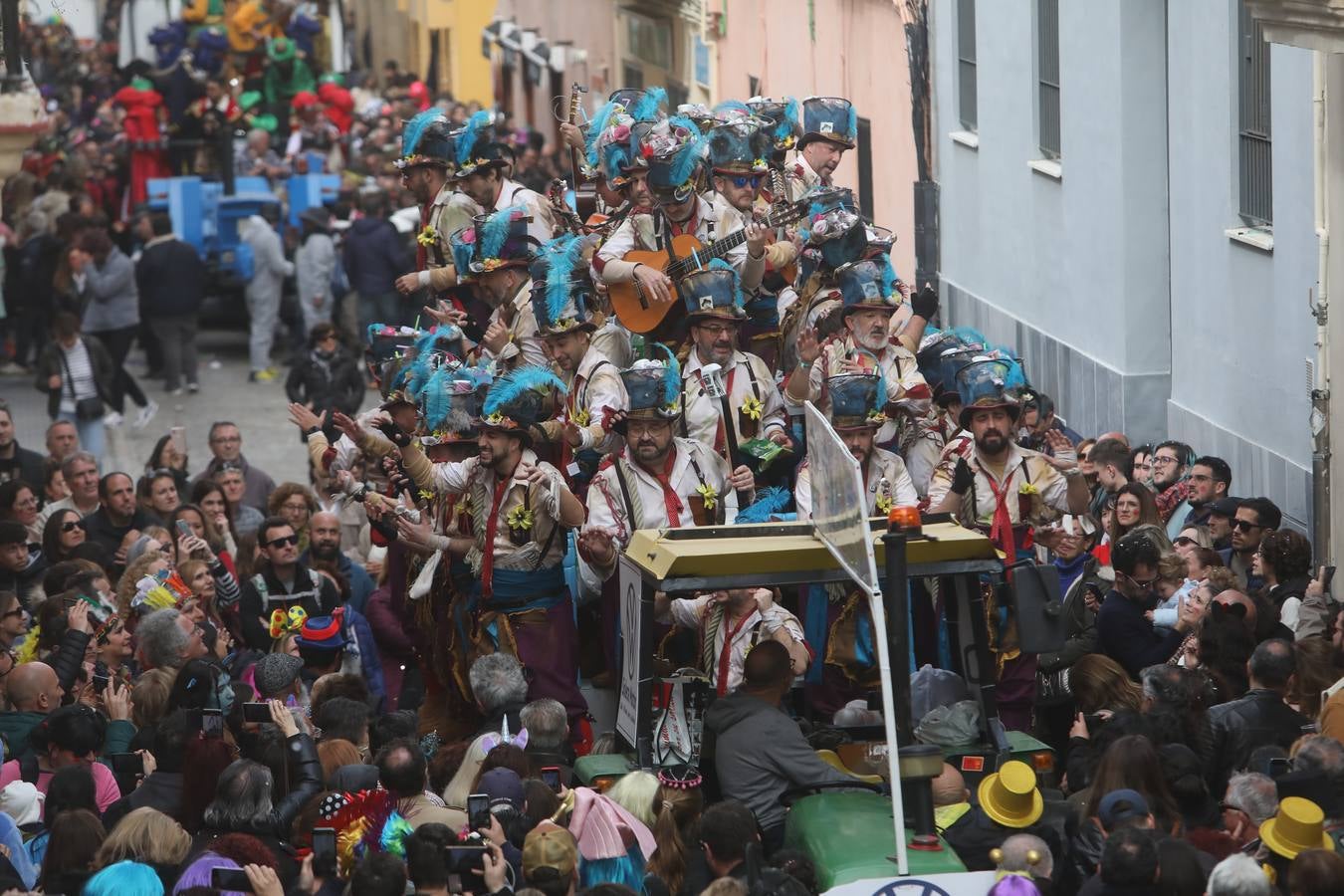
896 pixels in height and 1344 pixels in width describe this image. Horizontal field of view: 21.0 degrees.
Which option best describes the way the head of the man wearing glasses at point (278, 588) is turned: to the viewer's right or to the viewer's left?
to the viewer's right

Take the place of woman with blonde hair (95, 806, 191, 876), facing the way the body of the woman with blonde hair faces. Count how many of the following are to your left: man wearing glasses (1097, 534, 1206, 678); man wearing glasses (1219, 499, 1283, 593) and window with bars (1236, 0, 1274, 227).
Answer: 0

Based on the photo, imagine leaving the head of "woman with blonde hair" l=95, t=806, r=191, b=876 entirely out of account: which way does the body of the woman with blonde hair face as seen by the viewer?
away from the camera

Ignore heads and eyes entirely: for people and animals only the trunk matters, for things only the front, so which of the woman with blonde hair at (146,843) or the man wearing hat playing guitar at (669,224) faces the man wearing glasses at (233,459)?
the woman with blonde hair

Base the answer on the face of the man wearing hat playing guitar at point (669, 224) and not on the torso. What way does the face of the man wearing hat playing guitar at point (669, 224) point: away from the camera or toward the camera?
toward the camera

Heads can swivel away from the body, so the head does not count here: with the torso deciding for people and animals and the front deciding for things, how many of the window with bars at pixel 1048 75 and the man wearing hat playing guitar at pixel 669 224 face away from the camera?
0

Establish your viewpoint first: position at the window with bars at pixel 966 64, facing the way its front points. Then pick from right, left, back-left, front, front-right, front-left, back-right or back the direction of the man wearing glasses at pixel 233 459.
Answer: front

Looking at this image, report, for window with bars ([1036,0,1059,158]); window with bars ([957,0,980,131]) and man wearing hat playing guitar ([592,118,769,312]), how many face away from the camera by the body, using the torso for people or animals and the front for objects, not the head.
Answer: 0

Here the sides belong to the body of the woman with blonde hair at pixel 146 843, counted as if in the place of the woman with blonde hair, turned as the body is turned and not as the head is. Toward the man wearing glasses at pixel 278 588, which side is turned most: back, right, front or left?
front

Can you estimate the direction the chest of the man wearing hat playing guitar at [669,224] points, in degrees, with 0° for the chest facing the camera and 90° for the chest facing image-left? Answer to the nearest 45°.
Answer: approximately 0°

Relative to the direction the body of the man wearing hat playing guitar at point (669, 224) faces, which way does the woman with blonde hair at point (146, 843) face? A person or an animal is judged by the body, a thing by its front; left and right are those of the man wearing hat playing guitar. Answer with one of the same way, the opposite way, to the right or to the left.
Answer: the opposite way

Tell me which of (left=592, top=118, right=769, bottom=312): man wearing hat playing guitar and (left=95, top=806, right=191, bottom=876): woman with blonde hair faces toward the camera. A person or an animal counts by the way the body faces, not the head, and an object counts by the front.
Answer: the man wearing hat playing guitar

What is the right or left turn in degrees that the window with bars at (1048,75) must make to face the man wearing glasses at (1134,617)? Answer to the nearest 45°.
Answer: approximately 45° to its left

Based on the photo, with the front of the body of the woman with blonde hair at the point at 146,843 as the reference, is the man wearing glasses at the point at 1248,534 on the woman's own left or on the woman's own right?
on the woman's own right

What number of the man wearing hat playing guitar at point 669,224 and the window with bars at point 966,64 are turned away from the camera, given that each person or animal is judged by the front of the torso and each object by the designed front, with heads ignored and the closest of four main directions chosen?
0
